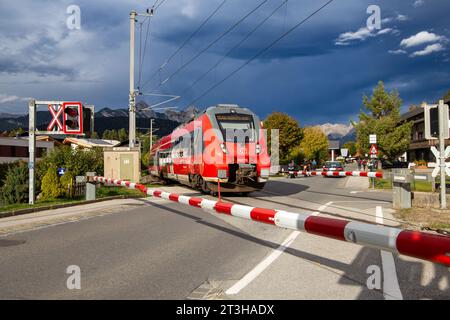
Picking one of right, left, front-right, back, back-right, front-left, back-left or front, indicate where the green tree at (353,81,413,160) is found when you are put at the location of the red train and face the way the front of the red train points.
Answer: left

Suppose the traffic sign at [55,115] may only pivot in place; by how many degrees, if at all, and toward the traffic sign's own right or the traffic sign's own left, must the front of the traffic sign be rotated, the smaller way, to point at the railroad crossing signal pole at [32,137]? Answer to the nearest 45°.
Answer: approximately 135° to the traffic sign's own right

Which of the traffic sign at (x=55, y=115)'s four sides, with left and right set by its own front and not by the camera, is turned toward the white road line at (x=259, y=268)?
front

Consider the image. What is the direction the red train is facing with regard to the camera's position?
facing the viewer and to the right of the viewer

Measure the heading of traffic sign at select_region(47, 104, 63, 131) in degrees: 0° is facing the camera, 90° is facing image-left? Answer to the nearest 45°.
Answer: approximately 0°

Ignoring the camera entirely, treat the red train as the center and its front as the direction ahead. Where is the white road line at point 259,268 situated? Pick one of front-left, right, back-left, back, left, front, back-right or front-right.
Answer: front-right

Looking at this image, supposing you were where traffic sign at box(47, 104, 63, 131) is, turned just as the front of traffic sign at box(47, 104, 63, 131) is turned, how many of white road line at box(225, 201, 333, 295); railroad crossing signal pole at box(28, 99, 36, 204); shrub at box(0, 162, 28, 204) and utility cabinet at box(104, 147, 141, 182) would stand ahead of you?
1

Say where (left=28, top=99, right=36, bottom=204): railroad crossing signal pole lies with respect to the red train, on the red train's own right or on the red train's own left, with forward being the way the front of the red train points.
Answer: on the red train's own right

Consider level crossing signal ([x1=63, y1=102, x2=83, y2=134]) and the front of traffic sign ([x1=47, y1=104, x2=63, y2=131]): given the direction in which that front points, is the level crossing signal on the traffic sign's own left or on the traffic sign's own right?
on the traffic sign's own left

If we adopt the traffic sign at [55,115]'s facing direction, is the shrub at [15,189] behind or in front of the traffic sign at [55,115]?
behind

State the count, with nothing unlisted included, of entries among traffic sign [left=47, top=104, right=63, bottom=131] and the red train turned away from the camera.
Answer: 0

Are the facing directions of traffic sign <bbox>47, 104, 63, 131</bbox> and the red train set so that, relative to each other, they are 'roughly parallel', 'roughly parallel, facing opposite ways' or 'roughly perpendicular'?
roughly parallel
